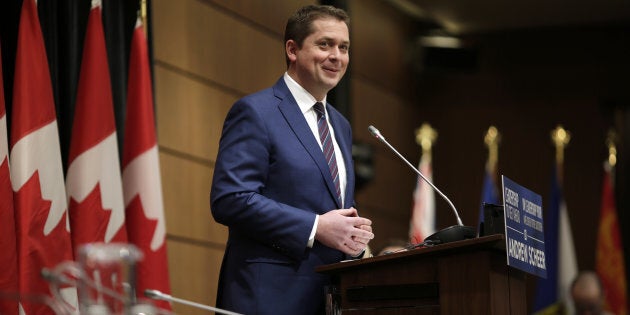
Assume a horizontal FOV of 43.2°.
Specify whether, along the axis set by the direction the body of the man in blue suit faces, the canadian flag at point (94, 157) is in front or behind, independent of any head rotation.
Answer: behind

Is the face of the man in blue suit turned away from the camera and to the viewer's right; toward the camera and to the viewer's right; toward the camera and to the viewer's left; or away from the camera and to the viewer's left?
toward the camera and to the viewer's right

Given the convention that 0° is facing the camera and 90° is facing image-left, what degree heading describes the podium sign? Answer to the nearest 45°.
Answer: approximately 315°

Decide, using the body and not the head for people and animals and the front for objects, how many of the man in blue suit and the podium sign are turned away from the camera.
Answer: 0

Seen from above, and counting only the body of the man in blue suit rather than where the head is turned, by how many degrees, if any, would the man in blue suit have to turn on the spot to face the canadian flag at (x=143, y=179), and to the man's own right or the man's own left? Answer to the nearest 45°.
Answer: approximately 180°

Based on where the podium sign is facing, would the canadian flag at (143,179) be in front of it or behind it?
behind

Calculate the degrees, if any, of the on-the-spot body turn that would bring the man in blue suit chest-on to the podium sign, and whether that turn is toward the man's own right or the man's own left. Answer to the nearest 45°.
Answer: approximately 45° to the man's own left
